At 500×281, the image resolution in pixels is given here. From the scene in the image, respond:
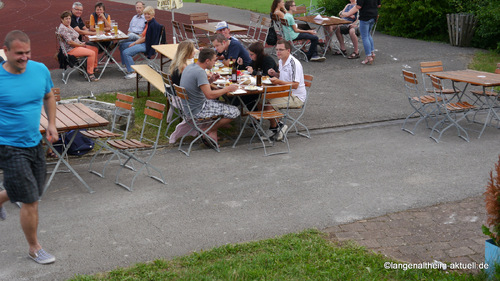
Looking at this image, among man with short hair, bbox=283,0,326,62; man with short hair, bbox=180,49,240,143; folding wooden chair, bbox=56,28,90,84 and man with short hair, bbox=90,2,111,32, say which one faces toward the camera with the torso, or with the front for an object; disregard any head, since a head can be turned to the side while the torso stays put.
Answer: man with short hair, bbox=90,2,111,32

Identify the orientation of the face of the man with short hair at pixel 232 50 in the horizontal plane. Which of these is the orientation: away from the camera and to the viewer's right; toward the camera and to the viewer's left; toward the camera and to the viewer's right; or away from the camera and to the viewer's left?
toward the camera and to the viewer's left

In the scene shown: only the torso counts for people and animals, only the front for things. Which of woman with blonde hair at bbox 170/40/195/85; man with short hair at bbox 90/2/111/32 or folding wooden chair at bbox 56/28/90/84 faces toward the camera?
the man with short hair

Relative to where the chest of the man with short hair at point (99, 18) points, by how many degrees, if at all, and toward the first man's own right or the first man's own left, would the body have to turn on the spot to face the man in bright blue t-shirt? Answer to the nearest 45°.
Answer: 0° — they already face them

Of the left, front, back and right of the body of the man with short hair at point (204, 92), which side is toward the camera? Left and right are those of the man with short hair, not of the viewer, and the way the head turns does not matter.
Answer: right

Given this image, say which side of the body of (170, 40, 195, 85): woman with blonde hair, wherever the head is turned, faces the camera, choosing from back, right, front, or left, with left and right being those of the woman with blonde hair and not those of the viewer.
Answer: right

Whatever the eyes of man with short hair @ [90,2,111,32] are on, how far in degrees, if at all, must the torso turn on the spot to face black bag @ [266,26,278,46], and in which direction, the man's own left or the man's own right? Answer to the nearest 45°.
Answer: approximately 90° to the man's own left

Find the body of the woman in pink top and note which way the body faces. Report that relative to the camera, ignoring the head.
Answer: to the viewer's right

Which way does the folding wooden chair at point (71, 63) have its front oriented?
to the viewer's right

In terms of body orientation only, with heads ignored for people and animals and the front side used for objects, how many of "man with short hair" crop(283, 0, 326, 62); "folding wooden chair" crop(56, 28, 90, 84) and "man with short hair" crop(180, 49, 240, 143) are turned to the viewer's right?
3

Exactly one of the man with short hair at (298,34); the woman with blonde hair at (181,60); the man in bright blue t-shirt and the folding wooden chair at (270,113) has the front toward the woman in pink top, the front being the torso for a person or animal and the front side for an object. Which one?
the folding wooden chair

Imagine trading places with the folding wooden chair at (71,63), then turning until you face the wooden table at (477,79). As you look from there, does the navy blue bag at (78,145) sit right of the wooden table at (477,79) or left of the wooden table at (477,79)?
right

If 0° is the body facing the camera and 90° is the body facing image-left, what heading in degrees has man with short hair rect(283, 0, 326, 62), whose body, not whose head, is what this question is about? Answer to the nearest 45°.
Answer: approximately 270°

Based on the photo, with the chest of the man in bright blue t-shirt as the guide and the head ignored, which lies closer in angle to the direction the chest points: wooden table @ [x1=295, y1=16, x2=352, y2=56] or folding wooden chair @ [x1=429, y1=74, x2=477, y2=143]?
the folding wooden chair

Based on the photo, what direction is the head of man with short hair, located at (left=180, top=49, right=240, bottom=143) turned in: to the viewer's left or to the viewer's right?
to the viewer's right

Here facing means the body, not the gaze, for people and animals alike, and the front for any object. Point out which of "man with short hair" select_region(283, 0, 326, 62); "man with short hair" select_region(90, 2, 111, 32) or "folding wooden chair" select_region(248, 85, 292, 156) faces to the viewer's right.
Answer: "man with short hair" select_region(283, 0, 326, 62)

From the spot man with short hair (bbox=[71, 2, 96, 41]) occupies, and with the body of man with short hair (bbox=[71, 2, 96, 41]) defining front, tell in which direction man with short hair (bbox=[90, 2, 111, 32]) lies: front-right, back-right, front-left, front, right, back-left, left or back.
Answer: left
